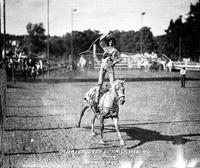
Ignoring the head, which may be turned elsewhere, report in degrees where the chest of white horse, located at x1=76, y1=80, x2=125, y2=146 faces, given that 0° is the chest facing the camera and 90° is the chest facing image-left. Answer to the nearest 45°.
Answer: approximately 315°
